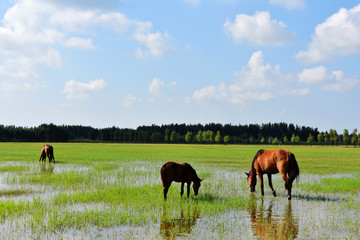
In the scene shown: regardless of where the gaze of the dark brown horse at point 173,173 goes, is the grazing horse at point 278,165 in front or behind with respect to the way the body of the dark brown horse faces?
in front

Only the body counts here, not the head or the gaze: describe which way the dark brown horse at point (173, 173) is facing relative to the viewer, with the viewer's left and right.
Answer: facing to the right of the viewer
